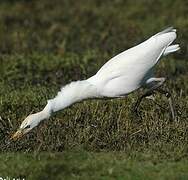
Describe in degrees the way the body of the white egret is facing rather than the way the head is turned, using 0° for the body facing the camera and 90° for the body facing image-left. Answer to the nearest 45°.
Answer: approximately 90°
